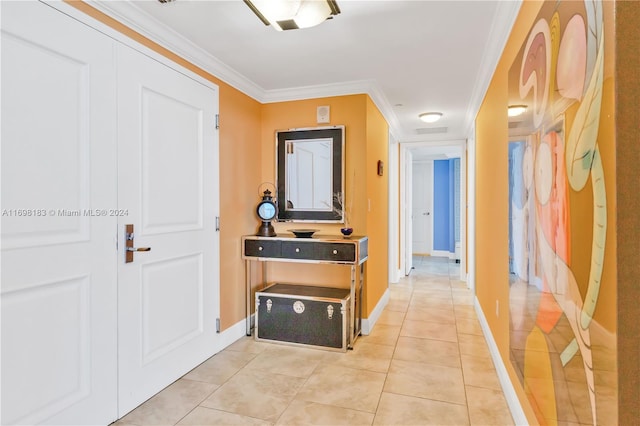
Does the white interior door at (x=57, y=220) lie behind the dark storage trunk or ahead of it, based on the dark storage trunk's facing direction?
ahead

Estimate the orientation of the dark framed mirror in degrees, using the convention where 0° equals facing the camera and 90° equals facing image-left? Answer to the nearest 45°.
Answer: approximately 0°

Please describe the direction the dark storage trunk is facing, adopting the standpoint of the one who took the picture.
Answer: facing the viewer

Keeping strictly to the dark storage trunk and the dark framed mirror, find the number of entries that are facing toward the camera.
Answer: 2

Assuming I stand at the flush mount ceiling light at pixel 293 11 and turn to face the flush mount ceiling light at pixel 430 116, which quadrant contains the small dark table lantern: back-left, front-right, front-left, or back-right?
front-left

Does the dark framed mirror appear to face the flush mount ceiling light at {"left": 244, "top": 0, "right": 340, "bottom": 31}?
yes

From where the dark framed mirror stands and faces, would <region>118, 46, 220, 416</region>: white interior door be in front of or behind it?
in front

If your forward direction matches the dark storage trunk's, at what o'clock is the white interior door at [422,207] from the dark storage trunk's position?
The white interior door is roughly at 7 o'clock from the dark storage trunk.

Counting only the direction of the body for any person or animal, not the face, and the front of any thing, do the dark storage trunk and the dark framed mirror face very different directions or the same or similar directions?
same or similar directions
